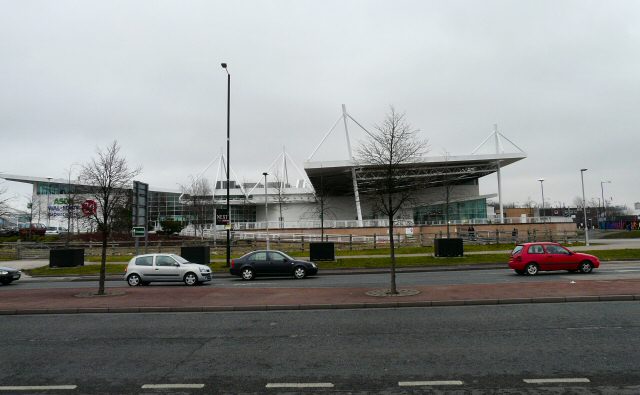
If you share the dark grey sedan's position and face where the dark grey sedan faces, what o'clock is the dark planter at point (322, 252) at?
The dark planter is roughly at 10 o'clock from the dark grey sedan.

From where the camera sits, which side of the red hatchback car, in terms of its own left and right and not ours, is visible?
right

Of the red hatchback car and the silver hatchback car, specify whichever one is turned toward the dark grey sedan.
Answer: the silver hatchback car

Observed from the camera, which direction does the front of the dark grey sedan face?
facing to the right of the viewer

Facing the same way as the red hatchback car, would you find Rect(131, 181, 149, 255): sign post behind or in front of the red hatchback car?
behind

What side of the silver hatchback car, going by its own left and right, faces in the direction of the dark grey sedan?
front

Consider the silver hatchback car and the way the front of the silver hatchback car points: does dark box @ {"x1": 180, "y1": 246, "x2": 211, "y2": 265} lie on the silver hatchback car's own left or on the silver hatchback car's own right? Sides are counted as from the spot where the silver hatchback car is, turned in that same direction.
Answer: on the silver hatchback car's own left

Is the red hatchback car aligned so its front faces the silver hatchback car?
no

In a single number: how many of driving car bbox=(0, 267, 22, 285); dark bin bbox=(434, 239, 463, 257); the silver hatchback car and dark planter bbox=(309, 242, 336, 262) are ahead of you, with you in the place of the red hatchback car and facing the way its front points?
0

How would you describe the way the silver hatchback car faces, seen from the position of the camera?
facing to the right of the viewer

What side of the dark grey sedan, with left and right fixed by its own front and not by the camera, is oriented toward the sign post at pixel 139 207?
back

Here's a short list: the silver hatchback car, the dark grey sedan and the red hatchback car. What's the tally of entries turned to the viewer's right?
3

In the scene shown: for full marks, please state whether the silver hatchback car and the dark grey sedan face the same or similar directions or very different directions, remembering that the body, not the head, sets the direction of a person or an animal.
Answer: same or similar directions

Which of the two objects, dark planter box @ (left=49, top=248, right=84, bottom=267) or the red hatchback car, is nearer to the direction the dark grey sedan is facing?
the red hatchback car

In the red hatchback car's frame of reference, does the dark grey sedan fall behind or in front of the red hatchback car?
behind

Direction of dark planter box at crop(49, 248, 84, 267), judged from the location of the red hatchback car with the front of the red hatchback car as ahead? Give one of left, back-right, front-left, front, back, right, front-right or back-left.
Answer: back

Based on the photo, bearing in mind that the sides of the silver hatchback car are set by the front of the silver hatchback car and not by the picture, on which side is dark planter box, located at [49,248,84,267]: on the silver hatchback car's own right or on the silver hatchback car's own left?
on the silver hatchback car's own left

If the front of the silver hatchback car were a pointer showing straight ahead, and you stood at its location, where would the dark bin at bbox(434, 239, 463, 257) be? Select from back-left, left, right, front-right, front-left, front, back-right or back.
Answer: front

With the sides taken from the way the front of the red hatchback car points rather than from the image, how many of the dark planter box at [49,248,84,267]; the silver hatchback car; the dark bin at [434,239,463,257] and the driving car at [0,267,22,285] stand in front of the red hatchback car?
0

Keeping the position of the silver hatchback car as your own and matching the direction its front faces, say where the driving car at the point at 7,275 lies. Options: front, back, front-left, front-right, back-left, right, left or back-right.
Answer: back-left
